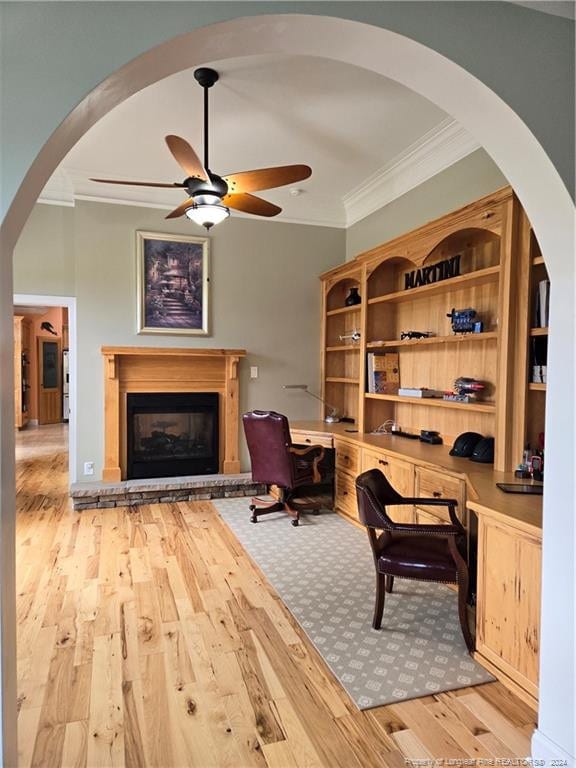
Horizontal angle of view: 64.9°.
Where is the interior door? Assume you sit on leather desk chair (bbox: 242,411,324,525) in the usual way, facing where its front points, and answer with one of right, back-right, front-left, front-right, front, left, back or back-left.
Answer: left

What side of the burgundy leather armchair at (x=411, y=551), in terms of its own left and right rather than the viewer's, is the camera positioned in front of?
right

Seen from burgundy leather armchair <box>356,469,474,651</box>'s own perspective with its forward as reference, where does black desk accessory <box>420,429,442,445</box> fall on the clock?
The black desk accessory is roughly at 9 o'clock from the burgundy leather armchair.

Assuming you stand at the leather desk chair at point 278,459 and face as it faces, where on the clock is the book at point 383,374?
The book is roughly at 1 o'clock from the leather desk chair.

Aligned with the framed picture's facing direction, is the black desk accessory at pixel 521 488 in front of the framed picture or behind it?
in front

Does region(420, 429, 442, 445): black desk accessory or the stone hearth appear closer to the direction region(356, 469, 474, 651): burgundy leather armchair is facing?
the black desk accessory

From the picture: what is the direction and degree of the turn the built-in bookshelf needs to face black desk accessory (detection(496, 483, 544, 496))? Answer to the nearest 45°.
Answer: approximately 45° to its left

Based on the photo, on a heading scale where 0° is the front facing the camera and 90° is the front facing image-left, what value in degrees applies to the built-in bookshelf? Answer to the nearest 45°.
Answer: approximately 45°

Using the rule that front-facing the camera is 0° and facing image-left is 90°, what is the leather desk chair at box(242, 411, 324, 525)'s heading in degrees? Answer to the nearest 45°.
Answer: approximately 225°
